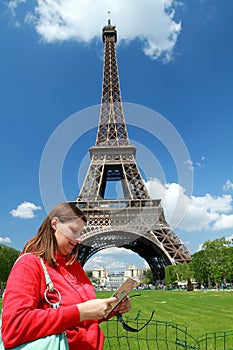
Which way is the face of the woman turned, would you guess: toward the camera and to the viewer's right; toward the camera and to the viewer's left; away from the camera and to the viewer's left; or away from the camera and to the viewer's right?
toward the camera and to the viewer's right

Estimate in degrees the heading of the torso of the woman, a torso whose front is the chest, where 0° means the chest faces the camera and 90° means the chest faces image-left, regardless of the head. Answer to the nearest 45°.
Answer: approximately 315°

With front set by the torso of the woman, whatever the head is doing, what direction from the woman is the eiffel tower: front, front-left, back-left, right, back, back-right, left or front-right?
back-left
